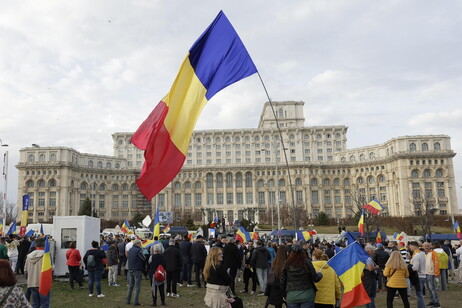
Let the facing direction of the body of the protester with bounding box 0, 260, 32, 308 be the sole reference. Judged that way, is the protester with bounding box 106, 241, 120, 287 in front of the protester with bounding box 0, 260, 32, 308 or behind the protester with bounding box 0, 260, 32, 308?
in front

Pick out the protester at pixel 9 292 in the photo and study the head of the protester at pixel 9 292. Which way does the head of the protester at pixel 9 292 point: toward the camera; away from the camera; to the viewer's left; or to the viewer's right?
away from the camera

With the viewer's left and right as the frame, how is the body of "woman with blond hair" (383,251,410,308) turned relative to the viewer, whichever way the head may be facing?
facing away from the viewer

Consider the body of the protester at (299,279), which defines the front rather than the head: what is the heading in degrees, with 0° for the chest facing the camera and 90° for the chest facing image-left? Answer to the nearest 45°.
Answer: approximately 180°

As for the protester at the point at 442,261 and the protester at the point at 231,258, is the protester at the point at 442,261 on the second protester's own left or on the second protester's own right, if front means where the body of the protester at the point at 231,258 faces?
on the second protester's own right

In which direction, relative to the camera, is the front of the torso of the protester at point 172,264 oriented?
away from the camera

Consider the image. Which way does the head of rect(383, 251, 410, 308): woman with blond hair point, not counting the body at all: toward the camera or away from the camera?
away from the camera

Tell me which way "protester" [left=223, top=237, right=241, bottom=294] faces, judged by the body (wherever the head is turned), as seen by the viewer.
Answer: away from the camera

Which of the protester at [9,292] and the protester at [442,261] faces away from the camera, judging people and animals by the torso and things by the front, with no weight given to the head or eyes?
the protester at [9,292]

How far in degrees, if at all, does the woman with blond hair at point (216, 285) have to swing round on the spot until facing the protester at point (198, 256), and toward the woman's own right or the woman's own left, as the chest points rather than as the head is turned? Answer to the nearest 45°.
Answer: approximately 45° to the woman's own left

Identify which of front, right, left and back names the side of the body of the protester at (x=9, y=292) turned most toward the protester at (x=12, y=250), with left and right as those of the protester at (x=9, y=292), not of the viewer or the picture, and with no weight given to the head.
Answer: front

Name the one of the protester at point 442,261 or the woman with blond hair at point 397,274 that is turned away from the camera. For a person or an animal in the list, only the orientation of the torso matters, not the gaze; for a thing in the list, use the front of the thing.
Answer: the woman with blond hair

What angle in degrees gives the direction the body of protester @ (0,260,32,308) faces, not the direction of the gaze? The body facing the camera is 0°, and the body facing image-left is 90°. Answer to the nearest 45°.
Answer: approximately 180°
